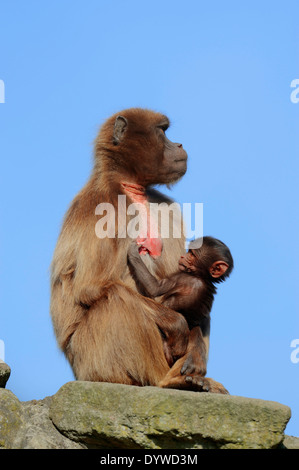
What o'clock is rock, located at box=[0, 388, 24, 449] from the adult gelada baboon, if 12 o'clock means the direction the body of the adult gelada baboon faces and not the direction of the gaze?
The rock is roughly at 4 o'clock from the adult gelada baboon.

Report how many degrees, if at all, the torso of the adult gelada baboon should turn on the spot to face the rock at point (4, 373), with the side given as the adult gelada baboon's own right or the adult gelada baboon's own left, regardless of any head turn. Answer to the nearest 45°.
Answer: approximately 135° to the adult gelada baboon's own right

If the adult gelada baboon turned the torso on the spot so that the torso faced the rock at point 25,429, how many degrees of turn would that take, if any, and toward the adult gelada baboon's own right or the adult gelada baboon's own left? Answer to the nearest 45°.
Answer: approximately 135° to the adult gelada baboon's own right
